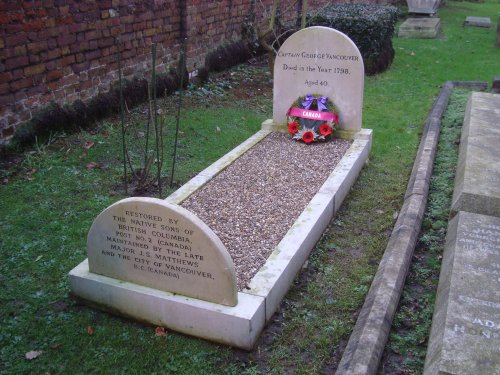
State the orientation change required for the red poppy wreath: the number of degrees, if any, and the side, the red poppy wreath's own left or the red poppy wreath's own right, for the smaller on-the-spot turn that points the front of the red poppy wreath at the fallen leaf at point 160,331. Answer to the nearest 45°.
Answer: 0° — it already faces it

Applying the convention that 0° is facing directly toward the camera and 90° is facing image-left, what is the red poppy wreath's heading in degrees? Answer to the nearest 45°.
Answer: approximately 0°

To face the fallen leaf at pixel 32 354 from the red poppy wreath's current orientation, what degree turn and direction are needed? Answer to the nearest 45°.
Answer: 0° — it already faces it

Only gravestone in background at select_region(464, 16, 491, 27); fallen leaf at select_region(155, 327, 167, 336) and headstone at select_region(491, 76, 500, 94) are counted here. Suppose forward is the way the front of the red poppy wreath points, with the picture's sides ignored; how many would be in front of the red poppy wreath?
1

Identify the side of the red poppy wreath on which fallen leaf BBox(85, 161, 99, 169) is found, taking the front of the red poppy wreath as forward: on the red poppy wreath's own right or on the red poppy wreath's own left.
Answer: on the red poppy wreath's own right

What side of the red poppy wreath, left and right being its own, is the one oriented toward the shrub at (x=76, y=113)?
right

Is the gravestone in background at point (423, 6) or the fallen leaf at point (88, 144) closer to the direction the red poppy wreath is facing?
the fallen leaf

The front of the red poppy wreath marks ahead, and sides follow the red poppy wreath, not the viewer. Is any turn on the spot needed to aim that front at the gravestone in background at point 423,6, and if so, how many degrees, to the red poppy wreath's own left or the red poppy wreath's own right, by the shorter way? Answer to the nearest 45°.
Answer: approximately 180°
